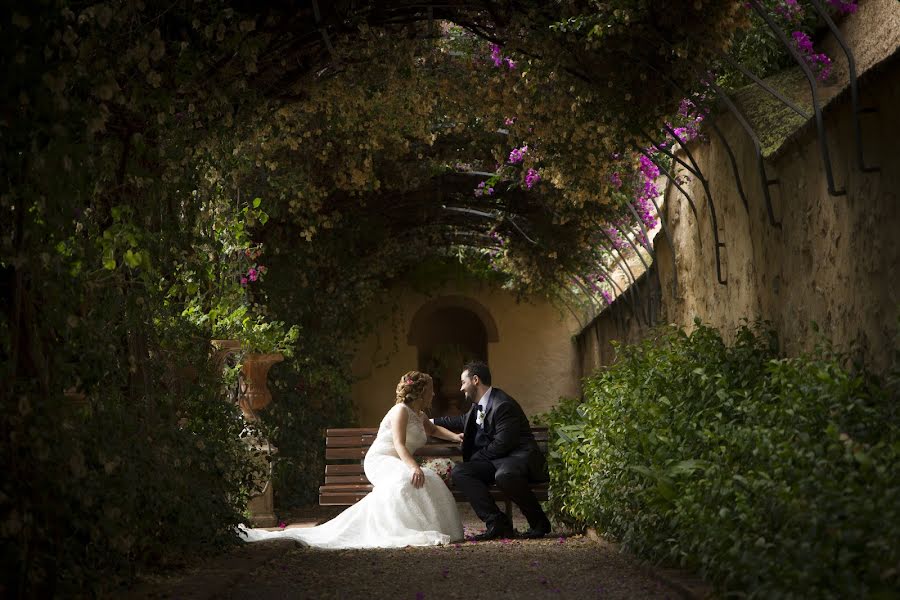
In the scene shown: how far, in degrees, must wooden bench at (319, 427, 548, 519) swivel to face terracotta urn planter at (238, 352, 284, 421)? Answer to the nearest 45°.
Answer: approximately 90° to its right

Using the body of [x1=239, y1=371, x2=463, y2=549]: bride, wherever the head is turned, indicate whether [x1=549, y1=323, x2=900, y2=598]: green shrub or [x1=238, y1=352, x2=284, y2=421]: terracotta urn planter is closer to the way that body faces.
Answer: the green shrub

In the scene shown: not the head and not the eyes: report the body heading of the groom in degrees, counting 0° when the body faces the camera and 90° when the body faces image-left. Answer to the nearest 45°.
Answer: approximately 45°

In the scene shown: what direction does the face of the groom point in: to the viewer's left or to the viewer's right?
to the viewer's left

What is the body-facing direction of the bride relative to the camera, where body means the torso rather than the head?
to the viewer's right

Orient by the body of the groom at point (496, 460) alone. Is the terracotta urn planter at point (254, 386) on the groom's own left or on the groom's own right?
on the groom's own right
